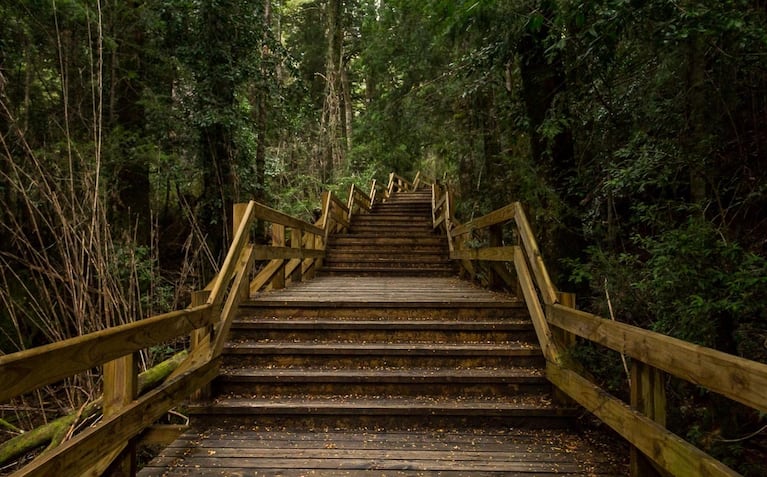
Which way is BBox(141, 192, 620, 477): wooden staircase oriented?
toward the camera
